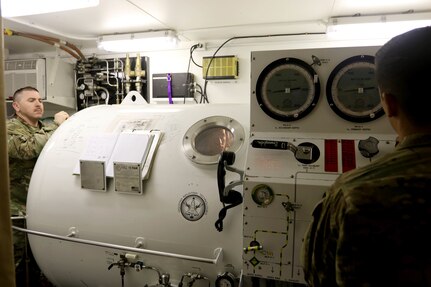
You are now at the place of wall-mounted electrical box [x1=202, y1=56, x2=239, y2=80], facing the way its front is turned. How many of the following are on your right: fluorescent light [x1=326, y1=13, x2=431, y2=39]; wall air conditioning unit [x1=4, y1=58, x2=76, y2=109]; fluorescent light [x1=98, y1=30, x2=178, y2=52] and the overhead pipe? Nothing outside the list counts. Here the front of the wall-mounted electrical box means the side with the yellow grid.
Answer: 3

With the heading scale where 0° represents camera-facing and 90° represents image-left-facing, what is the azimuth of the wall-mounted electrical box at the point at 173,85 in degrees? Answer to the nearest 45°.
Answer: approximately 0°

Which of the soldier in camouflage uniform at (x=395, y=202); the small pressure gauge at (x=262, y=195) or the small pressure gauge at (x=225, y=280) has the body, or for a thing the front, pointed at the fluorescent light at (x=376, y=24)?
the soldier in camouflage uniform

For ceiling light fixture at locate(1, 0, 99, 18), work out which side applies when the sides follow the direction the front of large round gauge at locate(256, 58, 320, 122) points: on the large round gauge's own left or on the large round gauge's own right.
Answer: on the large round gauge's own right

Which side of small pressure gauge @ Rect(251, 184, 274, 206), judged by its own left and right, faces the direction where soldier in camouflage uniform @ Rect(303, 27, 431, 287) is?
front

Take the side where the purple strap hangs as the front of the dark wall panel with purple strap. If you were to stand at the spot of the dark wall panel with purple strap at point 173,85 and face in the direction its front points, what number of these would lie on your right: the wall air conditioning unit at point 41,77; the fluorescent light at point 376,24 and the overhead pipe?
2

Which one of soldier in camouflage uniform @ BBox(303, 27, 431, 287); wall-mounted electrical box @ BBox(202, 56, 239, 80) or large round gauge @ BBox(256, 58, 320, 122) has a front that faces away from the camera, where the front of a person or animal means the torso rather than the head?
the soldier in camouflage uniform

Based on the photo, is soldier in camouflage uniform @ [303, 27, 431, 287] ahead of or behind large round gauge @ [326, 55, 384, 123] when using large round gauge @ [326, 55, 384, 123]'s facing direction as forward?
ahead
